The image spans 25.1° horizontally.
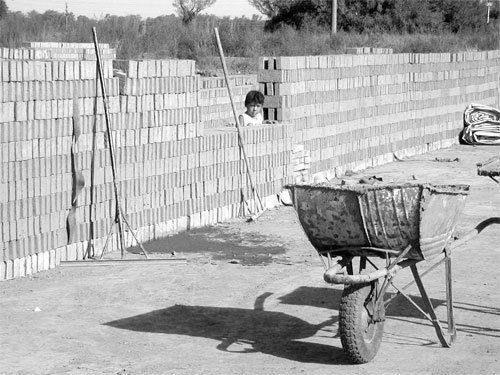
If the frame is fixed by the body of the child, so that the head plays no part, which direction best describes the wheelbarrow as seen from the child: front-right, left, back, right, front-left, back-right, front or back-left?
front

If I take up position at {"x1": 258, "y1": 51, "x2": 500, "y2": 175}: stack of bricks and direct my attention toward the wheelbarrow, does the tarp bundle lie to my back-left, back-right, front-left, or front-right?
back-left

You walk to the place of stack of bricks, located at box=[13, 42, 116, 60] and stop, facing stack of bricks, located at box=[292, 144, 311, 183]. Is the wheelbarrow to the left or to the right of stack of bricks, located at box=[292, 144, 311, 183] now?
right

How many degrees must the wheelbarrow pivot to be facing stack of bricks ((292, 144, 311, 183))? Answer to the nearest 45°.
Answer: approximately 135° to its right

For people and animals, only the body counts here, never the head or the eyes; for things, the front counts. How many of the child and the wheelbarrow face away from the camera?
0

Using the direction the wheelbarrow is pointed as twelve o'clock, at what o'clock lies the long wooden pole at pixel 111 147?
The long wooden pole is roughly at 3 o'clock from the wheelbarrow.

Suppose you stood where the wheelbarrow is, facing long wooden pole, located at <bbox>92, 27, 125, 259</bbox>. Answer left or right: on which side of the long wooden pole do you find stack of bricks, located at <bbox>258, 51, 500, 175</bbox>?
right

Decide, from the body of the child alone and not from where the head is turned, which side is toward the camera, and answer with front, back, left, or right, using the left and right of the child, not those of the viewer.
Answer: front

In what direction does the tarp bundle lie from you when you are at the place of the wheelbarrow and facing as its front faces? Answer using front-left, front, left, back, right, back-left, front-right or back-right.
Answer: back-right
